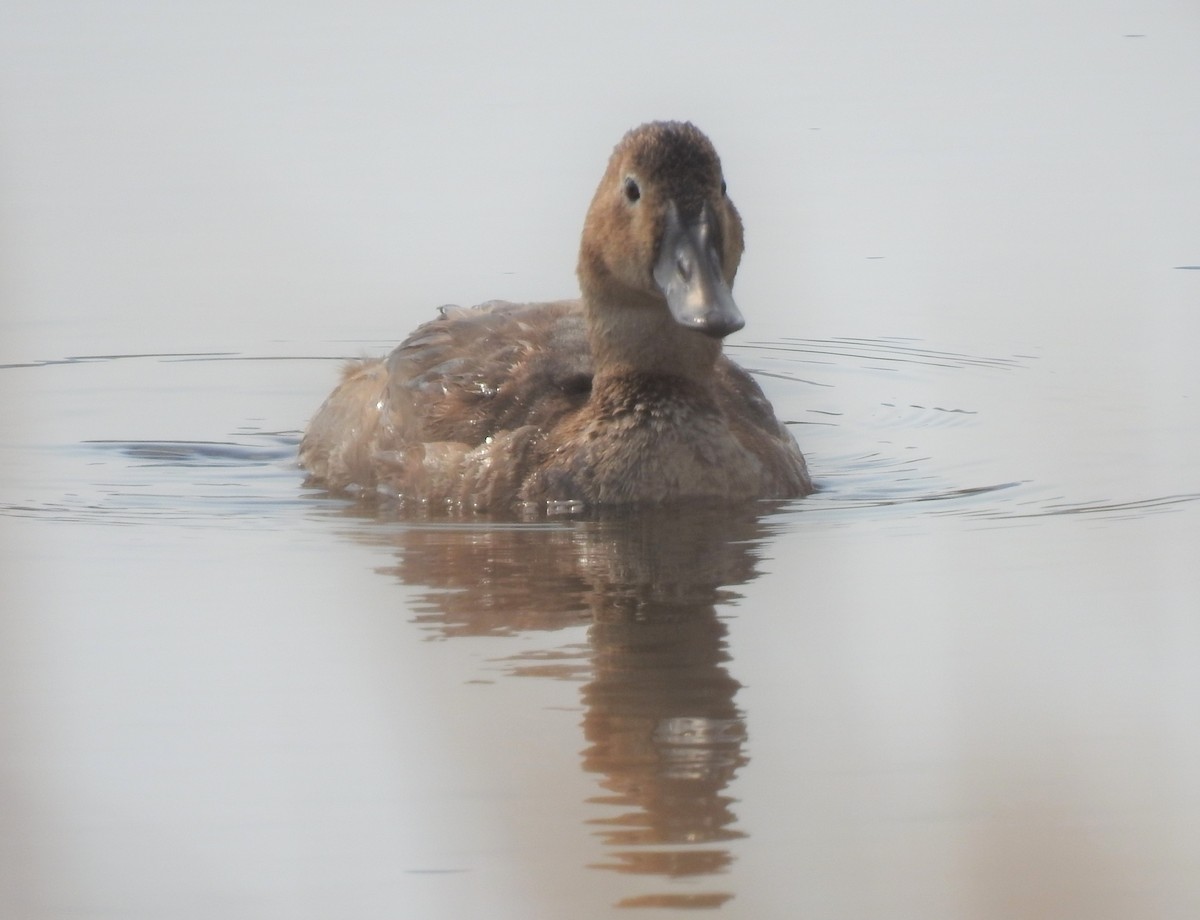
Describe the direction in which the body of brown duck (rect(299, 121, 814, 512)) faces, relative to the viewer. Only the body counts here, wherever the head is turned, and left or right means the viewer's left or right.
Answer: facing the viewer and to the right of the viewer
